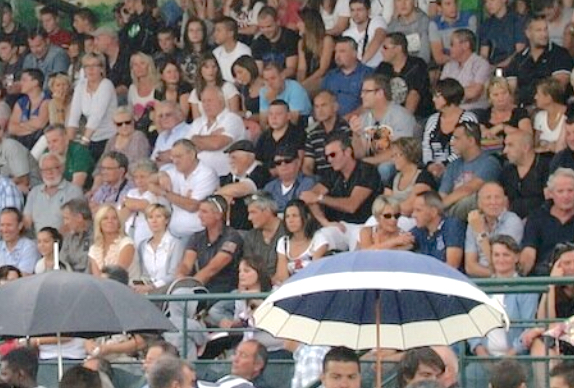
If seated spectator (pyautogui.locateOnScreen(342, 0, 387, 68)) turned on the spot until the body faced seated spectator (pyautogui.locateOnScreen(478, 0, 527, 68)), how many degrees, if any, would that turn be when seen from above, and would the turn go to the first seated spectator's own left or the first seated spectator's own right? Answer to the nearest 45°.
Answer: approximately 135° to the first seated spectator's own left

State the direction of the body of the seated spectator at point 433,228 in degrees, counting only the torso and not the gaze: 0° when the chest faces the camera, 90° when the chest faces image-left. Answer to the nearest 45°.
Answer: approximately 45°

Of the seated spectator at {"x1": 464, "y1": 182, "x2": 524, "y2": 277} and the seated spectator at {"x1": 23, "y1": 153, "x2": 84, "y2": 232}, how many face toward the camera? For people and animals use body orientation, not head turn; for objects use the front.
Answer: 2

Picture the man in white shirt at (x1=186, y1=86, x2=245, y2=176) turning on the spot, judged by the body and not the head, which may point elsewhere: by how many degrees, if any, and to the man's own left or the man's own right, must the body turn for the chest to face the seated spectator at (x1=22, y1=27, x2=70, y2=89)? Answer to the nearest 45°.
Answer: approximately 90° to the man's own right
